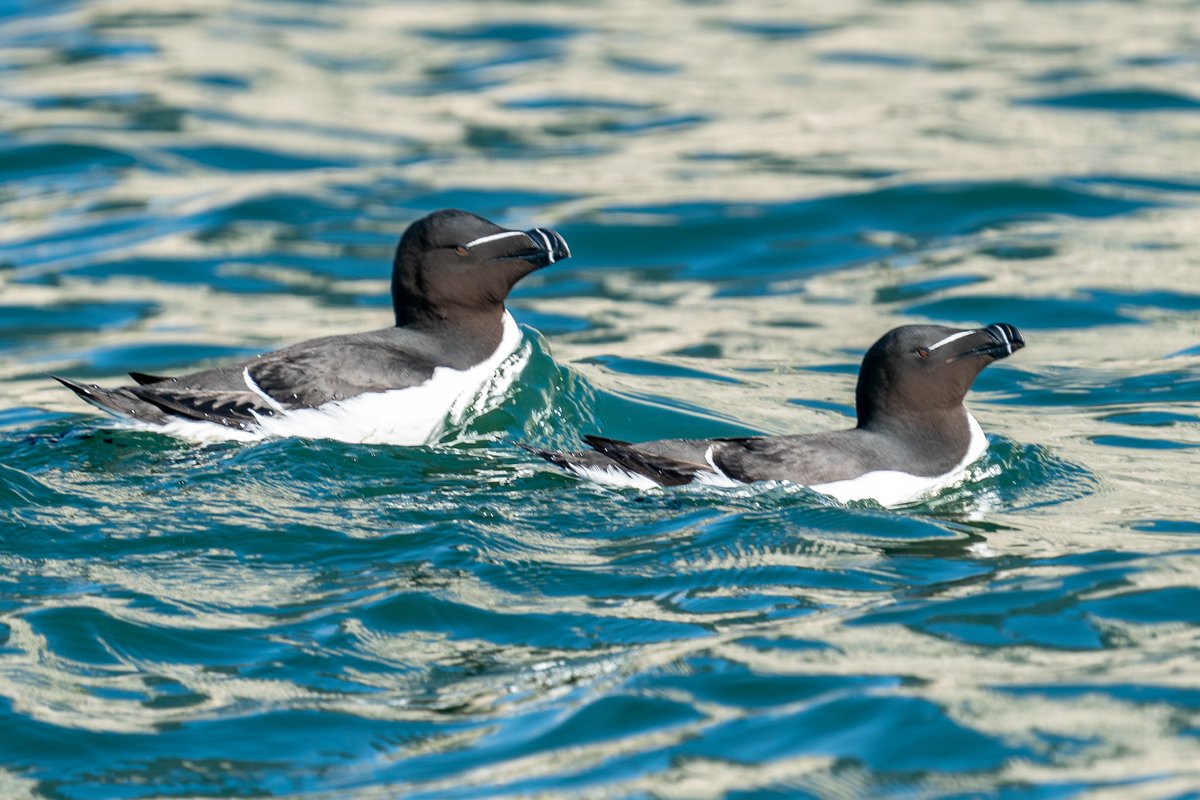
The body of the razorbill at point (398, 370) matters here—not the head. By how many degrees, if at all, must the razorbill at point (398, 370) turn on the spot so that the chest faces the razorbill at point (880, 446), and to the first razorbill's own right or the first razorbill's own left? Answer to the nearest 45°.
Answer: approximately 45° to the first razorbill's own right

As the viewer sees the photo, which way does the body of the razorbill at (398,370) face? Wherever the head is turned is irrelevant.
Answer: to the viewer's right

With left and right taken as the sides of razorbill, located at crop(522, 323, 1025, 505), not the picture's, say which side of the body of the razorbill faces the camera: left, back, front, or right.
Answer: right

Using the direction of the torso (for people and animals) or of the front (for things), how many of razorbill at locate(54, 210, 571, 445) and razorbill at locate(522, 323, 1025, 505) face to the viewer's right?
2

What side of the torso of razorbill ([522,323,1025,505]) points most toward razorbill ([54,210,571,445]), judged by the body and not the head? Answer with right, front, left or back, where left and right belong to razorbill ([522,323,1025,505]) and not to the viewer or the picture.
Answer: back
